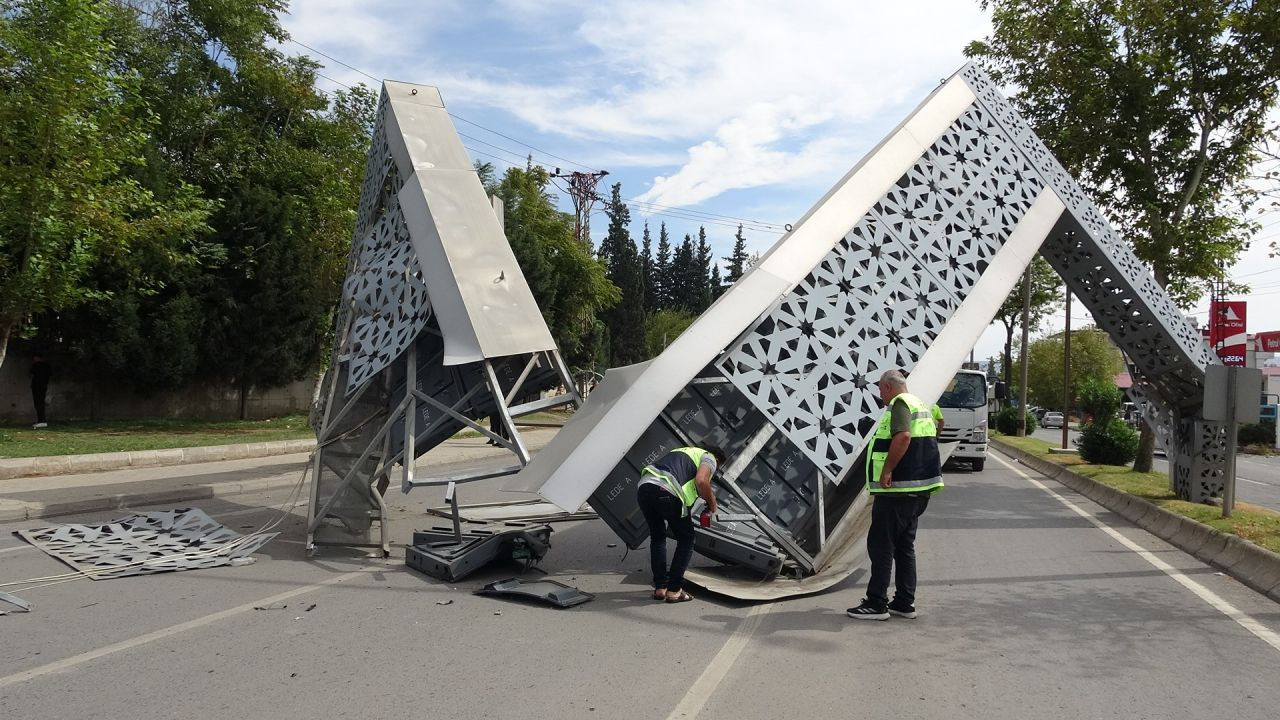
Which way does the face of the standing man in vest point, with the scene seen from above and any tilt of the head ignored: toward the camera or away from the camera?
away from the camera

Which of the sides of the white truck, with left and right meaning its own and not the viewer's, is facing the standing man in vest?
front

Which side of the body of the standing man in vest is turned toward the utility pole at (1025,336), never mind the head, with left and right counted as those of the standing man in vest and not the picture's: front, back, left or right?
right

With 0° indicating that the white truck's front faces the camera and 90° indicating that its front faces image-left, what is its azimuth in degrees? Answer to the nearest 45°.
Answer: approximately 0°

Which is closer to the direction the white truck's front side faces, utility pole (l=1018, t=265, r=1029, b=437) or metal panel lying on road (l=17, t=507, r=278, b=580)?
the metal panel lying on road

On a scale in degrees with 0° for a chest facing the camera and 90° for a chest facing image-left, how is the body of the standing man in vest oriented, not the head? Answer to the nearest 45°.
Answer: approximately 90°

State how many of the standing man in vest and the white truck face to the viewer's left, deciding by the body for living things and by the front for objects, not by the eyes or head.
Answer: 1

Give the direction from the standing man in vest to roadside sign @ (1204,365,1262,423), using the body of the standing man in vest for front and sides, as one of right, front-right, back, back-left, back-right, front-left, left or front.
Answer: back-right

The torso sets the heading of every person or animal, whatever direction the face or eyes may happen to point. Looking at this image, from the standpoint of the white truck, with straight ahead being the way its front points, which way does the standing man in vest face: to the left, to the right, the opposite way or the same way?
to the right

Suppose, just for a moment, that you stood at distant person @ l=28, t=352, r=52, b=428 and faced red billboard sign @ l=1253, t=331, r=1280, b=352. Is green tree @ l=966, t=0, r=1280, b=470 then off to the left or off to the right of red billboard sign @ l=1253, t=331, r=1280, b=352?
right

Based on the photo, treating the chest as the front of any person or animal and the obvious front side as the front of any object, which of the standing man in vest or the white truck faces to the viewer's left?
the standing man in vest

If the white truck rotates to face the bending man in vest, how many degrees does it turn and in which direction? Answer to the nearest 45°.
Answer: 0° — it already faces them

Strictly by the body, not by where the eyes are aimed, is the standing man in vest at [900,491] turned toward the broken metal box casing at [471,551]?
yes

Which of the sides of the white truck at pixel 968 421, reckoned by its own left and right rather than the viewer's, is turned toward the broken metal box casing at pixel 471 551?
front
